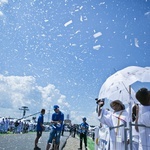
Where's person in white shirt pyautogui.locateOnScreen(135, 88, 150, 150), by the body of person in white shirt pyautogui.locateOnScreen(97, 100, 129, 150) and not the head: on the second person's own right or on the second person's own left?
on the second person's own left

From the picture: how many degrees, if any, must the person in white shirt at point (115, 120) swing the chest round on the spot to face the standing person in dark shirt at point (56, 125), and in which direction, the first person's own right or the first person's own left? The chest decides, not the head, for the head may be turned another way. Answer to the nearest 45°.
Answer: approximately 90° to the first person's own right

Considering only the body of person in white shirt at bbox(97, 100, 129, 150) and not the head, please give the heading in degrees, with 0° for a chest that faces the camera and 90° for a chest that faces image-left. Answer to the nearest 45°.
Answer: approximately 45°
